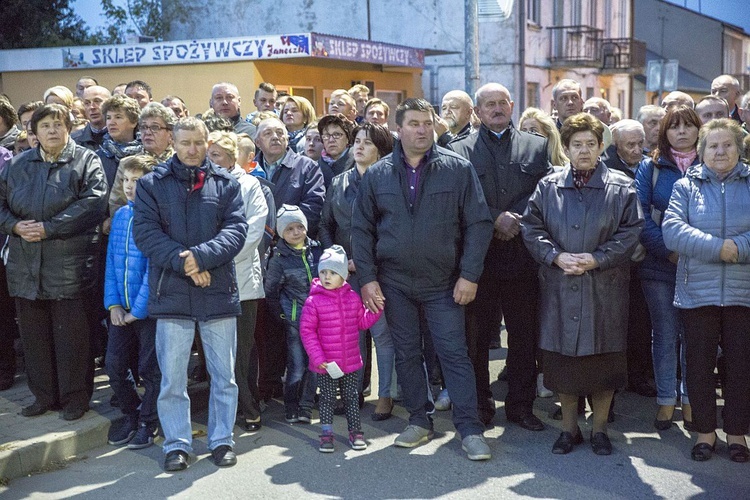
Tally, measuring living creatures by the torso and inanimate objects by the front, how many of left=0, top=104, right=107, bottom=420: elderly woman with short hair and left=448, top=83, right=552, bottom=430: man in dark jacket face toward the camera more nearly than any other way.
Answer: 2

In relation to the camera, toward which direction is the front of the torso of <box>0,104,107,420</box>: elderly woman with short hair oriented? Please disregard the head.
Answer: toward the camera

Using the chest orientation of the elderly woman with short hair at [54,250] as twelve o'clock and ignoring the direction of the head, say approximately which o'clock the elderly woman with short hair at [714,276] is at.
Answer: the elderly woman with short hair at [714,276] is roughly at 10 o'clock from the elderly woman with short hair at [54,250].

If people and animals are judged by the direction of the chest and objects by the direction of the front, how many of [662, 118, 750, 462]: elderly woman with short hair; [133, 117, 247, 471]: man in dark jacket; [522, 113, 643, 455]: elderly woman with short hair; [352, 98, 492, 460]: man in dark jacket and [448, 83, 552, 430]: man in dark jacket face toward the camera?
5

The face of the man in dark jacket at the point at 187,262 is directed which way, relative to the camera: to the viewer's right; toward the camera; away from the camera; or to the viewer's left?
toward the camera

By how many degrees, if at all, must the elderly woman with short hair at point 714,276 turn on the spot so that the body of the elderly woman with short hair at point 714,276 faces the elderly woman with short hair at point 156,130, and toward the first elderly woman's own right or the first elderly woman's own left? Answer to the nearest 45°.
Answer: approximately 90° to the first elderly woman's own right

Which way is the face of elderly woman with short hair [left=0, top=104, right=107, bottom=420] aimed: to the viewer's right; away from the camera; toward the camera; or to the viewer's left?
toward the camera

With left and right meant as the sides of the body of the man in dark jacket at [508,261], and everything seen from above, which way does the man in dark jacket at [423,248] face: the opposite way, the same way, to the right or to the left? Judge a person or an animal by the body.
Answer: the same way

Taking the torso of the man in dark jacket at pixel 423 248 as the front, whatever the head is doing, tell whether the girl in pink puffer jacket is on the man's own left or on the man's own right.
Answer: on the man's own right

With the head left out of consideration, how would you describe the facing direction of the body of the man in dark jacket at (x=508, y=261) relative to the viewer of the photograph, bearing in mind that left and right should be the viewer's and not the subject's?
facing the viewer

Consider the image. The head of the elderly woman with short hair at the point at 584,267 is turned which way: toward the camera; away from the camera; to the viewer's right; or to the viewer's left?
toward the camera

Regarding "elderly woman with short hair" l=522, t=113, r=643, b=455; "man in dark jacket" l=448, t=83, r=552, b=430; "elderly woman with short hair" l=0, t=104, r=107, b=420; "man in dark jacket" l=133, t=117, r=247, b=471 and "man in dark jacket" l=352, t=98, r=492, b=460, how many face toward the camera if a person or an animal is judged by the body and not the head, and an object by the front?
5

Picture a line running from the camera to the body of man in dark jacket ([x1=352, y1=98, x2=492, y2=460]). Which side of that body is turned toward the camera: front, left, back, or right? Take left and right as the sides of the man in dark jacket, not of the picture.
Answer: front

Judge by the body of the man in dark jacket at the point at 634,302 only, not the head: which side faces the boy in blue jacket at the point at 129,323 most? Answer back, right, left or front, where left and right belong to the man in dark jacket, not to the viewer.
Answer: right

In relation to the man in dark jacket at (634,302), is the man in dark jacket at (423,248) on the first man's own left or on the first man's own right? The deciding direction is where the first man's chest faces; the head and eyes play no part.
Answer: on the first man's own right

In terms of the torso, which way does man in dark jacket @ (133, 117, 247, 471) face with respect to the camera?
toward the camera

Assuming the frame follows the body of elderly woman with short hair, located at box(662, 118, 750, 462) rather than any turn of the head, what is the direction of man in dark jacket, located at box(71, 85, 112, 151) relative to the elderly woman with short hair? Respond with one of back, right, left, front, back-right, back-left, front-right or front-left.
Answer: right

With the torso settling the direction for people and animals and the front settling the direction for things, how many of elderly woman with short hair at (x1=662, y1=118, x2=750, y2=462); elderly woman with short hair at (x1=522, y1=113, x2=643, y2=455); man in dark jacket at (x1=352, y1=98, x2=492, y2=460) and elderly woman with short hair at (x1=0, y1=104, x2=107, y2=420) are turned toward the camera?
4

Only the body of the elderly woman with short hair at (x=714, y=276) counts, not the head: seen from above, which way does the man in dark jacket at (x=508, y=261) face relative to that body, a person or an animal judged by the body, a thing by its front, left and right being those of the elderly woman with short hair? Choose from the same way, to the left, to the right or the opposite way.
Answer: the same way

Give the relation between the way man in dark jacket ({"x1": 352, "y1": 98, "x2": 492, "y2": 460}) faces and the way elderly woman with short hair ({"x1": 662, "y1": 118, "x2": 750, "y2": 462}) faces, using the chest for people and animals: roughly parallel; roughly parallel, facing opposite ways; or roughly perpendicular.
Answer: roughly parallel

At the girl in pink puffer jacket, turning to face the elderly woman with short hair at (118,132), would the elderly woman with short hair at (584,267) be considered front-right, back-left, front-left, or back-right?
back-right
